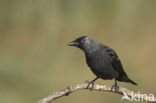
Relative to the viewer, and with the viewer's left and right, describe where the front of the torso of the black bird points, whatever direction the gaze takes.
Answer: facing the viewer and to the left of the viewer
